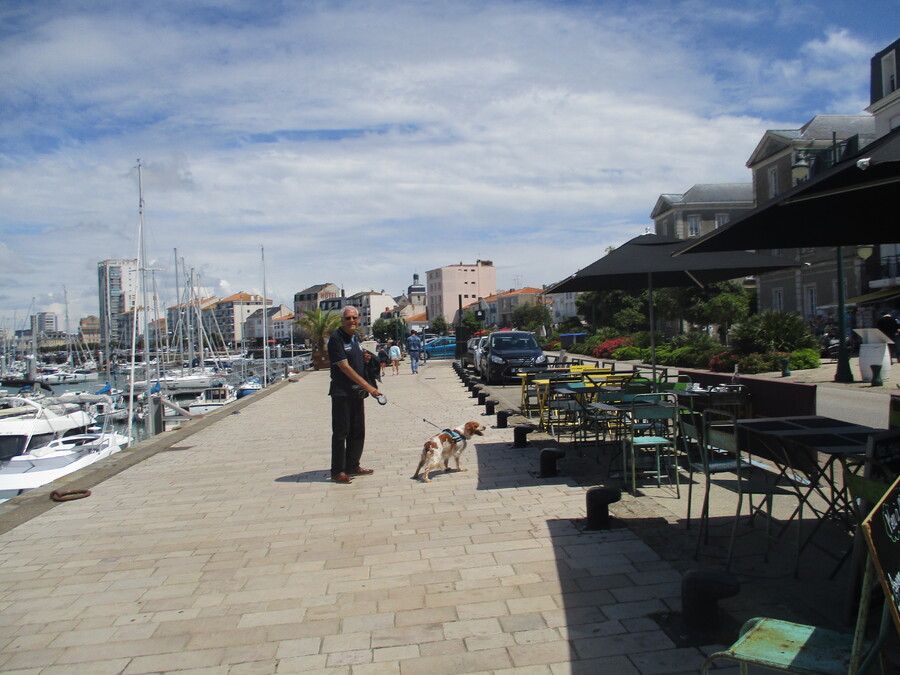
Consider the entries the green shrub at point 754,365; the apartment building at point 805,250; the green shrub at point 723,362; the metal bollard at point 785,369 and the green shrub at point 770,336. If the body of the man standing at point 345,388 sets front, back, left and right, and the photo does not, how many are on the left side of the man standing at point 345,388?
5

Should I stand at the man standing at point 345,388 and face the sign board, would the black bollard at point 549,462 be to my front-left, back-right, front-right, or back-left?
front-left

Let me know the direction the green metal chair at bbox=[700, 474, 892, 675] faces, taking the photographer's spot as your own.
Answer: facing to the left of the viewer

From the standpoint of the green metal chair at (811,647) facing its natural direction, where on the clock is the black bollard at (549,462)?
The black bollard is roughly at 2 o'clock from the green metal chair.

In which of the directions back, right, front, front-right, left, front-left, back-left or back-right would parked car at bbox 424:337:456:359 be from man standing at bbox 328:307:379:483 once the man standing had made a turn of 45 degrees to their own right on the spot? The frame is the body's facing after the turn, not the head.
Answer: back

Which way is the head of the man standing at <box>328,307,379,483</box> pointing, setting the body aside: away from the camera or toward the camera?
toward the camera

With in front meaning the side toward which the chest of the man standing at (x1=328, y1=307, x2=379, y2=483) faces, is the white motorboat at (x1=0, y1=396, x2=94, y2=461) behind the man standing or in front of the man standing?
behind

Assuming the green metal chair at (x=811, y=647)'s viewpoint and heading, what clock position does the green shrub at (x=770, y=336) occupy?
The green shrub is roughly at 3 o'clock from the green metal chair.

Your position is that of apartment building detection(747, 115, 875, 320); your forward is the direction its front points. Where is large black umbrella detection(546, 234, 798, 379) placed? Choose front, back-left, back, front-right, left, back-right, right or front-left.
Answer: front-left

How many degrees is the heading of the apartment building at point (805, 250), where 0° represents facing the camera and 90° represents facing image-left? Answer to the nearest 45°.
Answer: approximately 45°

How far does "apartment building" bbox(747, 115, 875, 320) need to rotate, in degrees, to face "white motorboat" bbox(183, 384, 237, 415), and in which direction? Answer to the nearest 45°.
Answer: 0° — it already faces it

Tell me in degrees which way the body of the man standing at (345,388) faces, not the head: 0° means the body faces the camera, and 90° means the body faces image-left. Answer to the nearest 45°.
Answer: approximately 315°
